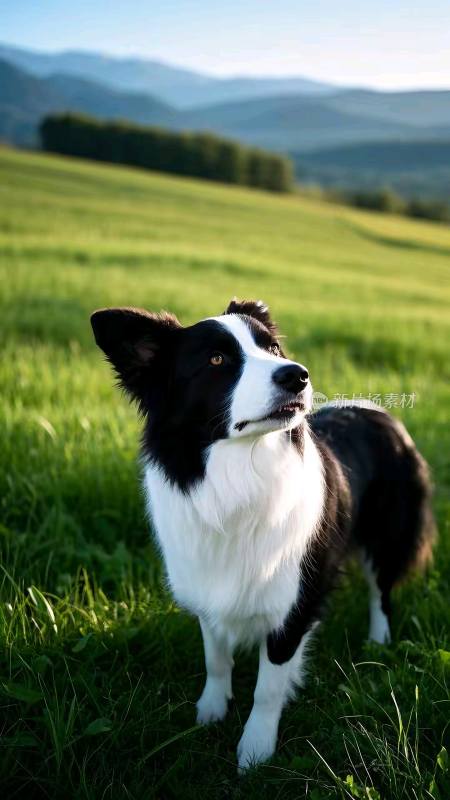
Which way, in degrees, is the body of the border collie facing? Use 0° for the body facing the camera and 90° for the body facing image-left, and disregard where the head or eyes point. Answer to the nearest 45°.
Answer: approximately 45°
